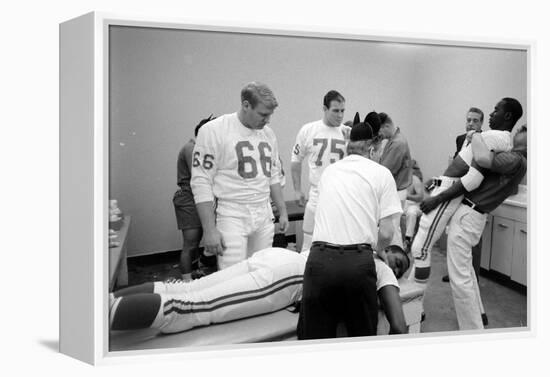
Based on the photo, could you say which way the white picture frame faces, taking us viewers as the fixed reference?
facing the viewer and to the right of the viewer
